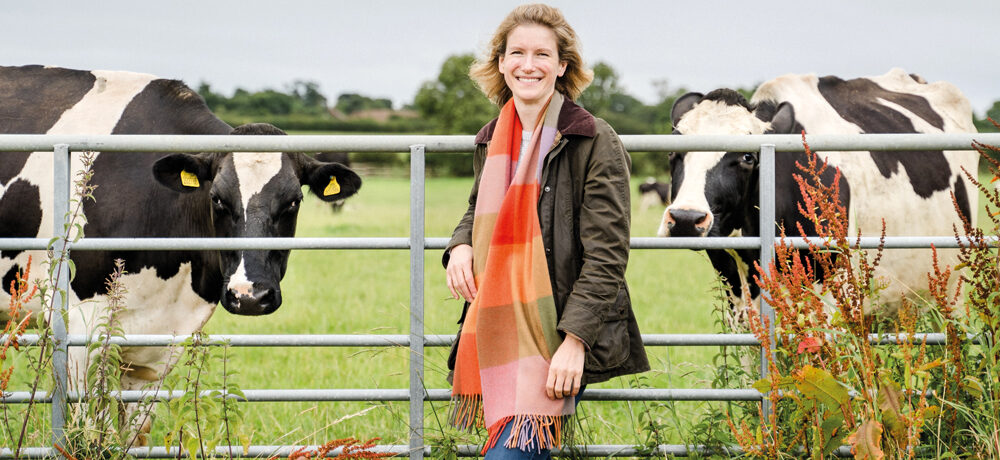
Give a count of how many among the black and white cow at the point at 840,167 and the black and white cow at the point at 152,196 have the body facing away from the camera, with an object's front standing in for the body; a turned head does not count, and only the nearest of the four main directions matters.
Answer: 0

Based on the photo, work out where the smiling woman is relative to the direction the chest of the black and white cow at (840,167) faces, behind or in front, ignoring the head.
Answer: in front

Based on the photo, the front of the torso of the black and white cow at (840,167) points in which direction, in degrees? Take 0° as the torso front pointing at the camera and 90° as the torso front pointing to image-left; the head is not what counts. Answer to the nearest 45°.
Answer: approximately 45°

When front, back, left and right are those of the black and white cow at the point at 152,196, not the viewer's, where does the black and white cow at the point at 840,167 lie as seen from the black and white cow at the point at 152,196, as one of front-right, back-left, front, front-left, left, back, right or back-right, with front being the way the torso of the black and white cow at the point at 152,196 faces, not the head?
front-left

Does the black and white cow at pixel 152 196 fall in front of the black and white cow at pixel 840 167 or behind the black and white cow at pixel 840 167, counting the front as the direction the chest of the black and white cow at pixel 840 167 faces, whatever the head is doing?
in front
